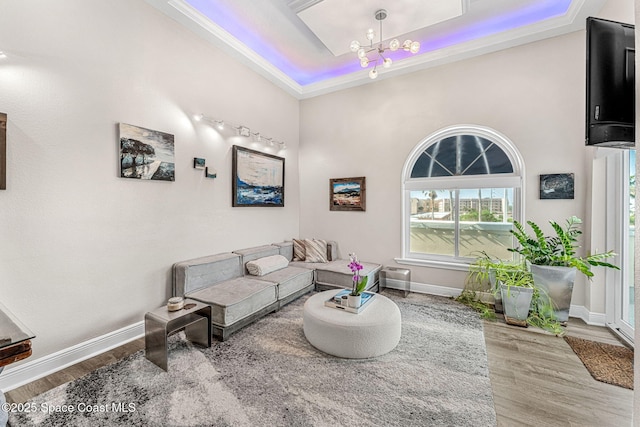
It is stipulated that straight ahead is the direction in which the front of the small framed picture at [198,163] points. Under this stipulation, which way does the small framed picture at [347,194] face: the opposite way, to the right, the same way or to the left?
to the right

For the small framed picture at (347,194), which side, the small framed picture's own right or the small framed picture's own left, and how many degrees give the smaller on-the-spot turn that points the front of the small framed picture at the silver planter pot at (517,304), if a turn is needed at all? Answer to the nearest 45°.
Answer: approximately 45° to the small framed picture's own left

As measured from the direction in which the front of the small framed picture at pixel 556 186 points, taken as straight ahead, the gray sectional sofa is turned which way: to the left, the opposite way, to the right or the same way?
to the left

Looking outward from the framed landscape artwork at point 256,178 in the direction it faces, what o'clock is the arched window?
The arched window is roughly at 11 o'clock from the framed landscape artwork.

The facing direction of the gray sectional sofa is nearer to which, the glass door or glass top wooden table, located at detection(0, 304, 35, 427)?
the glass door

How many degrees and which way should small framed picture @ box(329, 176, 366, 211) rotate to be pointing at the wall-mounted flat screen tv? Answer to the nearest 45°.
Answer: approximately 45° to its left

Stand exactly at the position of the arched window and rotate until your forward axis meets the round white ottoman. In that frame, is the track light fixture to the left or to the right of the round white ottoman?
right

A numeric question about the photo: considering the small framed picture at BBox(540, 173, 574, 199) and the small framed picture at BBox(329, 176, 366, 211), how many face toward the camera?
2

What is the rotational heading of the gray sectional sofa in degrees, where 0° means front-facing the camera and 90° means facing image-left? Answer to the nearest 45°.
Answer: approximately 315°

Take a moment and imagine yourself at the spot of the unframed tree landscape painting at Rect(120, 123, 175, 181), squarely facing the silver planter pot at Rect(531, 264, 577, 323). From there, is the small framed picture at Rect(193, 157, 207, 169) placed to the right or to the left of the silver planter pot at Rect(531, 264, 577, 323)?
left

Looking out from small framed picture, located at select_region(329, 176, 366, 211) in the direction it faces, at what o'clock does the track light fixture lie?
The track light fixture is roughly at 2 o'clock from the small framed picture.
